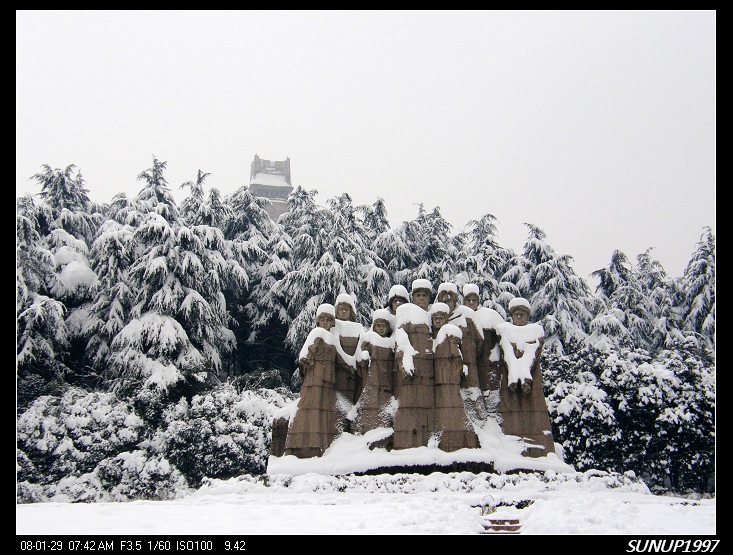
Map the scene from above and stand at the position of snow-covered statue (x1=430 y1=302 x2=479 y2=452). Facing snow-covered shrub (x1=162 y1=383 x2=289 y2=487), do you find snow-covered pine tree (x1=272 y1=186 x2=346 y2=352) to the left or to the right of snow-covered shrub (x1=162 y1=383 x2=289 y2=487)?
right

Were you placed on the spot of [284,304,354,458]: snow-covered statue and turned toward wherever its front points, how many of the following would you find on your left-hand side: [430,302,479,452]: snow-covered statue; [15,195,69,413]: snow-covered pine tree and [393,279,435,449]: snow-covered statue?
2

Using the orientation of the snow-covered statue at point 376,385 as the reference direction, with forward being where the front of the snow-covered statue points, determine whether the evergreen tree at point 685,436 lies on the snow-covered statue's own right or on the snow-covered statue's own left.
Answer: on the snow-covered statue's own left

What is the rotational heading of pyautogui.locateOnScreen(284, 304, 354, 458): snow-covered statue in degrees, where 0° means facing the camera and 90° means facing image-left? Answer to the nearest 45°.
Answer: approximately 0°

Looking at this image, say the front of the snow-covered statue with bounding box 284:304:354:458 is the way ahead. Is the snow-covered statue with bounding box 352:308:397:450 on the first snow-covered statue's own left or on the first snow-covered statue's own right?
on the first snow-covered statue's own left

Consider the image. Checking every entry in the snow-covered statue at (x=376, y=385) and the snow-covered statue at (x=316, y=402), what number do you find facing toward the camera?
2

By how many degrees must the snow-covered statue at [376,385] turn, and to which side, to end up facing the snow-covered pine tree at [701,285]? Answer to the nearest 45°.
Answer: approximately 135° to its left
